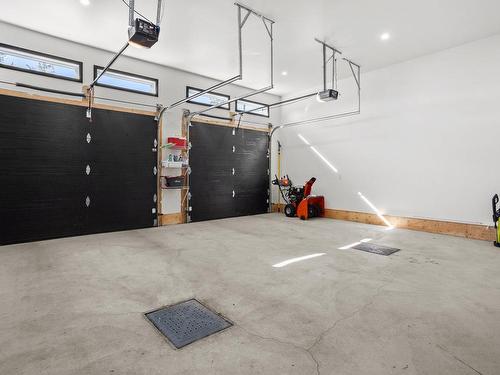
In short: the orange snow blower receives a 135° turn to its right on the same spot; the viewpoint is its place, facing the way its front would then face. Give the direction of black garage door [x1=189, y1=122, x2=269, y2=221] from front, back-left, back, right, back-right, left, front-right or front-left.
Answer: front

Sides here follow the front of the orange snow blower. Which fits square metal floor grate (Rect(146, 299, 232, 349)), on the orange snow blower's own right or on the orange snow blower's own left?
on the orange snow blower's own right

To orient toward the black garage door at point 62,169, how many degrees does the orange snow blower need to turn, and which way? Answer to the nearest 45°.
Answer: approximately 90° to its right

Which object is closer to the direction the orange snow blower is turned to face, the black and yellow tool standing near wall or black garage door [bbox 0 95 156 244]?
the black and yellow tool standing near wall

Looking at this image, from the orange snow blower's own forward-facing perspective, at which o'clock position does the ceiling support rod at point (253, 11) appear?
The ceiling support rod is roughly at 2 o'clock from the orange snow blower.

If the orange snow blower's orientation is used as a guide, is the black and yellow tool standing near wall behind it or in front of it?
in front

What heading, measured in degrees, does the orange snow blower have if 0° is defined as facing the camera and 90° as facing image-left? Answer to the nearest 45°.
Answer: approximately 315°
